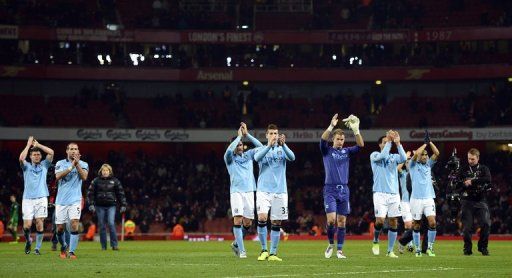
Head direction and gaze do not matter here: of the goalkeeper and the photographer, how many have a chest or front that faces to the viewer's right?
0

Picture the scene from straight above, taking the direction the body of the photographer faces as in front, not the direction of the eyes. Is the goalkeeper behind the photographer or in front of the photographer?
in front

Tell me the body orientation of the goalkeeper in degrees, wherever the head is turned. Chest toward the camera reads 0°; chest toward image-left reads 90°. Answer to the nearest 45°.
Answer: approximately 0°

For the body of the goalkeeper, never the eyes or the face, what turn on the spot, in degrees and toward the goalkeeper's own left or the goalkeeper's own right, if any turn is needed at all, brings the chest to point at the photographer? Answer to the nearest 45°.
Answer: approximately 135° to the goalkeeper's own left
